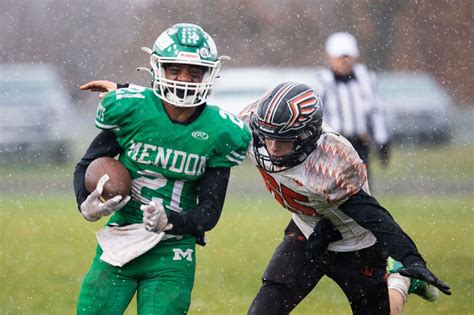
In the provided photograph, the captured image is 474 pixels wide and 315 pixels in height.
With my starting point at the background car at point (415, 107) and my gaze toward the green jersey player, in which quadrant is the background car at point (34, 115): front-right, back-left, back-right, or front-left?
front-right

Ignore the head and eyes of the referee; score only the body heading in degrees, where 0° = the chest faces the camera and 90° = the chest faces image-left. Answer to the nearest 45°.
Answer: approximately 0°

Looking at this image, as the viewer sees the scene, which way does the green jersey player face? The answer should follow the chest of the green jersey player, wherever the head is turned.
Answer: toward the camera

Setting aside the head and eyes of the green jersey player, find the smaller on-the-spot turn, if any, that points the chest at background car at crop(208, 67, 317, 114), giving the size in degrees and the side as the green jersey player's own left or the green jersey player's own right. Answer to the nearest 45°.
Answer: approximately 180°

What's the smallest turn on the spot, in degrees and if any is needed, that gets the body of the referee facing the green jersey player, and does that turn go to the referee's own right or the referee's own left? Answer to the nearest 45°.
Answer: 0° — they already face them

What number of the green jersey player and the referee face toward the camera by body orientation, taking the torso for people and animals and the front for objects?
2

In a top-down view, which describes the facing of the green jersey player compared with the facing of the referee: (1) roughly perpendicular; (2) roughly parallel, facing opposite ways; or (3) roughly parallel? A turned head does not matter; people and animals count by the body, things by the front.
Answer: roughly parallel

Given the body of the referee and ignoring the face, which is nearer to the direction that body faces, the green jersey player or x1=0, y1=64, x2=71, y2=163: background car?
the green jersey player
